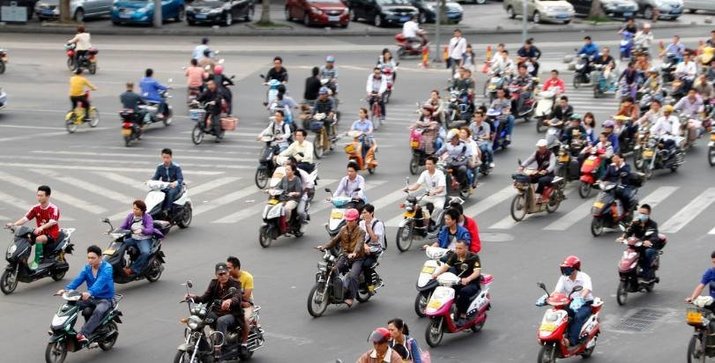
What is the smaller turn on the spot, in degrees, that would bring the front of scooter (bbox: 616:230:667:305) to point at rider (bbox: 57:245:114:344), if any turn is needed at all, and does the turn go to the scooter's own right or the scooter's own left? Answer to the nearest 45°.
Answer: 0° — it already faces them

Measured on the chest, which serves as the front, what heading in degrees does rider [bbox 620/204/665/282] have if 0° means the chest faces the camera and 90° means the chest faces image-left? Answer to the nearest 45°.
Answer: approximately 45°

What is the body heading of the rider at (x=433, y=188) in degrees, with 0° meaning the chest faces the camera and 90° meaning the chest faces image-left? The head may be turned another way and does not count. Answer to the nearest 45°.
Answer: approximately 45°

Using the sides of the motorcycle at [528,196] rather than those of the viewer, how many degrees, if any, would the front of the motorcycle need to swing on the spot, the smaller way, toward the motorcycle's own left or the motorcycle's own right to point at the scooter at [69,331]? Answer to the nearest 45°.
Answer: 0° — it already faces it

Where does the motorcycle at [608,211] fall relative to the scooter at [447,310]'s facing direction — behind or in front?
behind

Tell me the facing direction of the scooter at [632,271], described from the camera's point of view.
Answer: facing the viewer and to the left of the viewer
